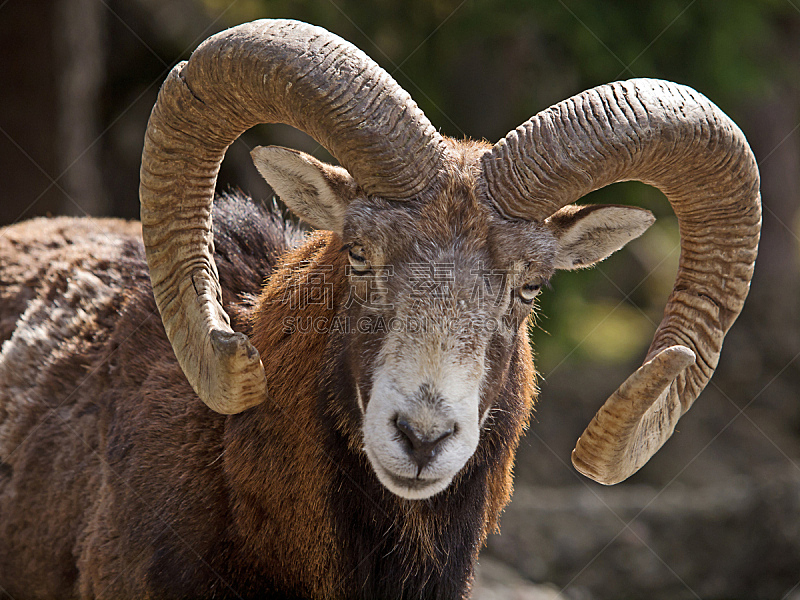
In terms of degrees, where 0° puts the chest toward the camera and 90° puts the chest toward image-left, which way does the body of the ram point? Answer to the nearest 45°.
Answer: approximately 315°
